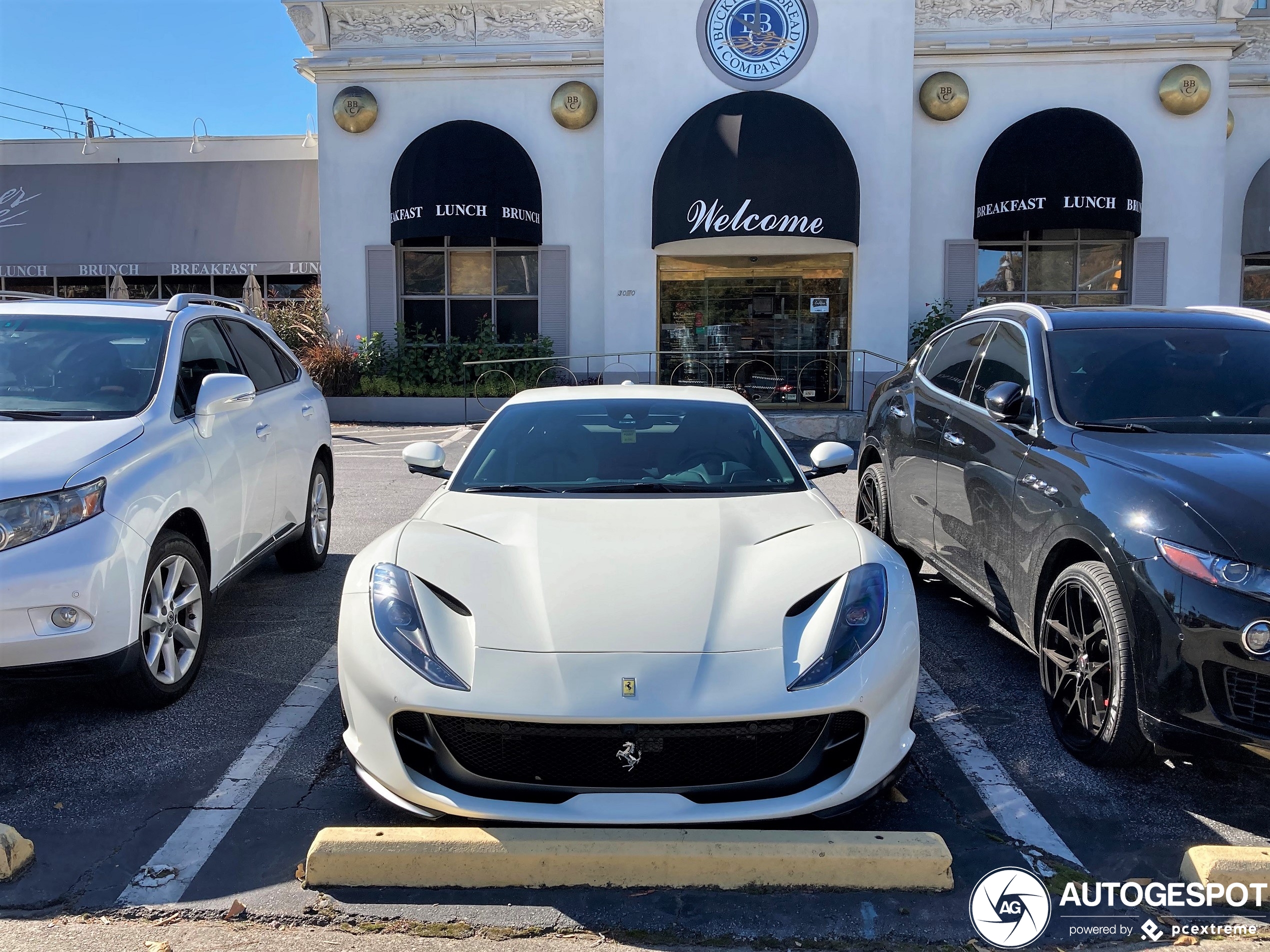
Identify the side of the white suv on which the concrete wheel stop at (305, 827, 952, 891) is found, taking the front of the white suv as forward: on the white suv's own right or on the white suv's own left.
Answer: on the white suv's own left

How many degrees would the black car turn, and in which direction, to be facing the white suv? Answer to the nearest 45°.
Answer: approximately 135° to its right

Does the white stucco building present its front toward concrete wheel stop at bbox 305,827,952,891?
yes

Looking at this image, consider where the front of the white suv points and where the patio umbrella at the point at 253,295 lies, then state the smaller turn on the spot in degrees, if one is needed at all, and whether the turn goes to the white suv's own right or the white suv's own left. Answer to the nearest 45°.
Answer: approximately 135° to the white suv's own right

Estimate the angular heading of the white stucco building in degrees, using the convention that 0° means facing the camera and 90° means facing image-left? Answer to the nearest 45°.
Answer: approximately 0°

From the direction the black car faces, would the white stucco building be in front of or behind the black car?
behind

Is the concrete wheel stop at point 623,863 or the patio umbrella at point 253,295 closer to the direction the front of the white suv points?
the concrete wheel stop

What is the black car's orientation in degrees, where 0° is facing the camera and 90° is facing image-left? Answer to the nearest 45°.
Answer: approximately 315°
